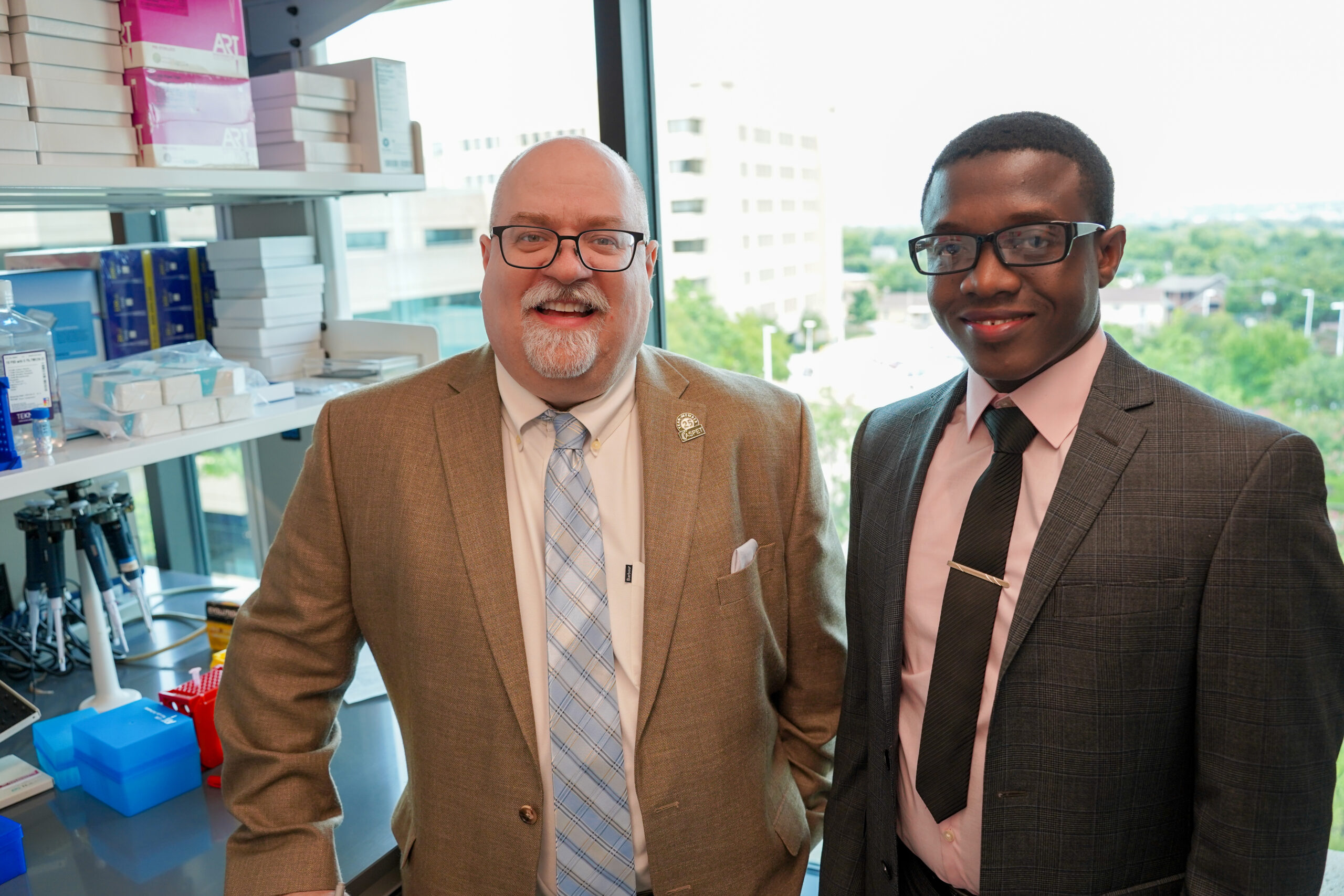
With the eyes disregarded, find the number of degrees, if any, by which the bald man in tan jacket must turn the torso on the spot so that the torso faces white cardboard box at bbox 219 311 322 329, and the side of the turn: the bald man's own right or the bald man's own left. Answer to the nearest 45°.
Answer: approximately 135° to the bald man's own right

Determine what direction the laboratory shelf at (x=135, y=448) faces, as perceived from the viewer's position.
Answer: facing the viewer and to the right of the viewer

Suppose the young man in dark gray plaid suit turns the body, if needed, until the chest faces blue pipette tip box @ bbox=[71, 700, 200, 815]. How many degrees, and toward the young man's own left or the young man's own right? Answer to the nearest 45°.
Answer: approximately 45° to the young man's own right

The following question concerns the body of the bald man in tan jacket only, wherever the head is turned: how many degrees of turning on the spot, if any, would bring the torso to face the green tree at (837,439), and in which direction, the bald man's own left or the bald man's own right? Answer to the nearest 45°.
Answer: approximately 135° to the bald man's own left

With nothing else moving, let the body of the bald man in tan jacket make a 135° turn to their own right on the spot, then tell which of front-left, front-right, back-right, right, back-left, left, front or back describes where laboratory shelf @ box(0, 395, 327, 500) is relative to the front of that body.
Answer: front

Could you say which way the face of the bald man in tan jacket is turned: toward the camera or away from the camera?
toward the camera

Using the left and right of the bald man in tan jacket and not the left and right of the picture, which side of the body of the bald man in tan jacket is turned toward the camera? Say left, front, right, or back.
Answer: front

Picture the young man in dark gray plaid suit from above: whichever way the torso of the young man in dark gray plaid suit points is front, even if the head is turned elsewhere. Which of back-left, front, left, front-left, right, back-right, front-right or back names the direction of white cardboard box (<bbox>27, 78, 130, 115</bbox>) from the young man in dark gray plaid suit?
front-right

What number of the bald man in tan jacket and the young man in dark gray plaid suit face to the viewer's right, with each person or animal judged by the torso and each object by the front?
0

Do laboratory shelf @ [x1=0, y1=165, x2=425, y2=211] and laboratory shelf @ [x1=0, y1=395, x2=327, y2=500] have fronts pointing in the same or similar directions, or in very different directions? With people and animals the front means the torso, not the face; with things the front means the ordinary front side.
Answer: same or similar directions

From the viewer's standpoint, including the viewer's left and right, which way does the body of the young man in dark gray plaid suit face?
facing the viewer and to the left of the viewer
